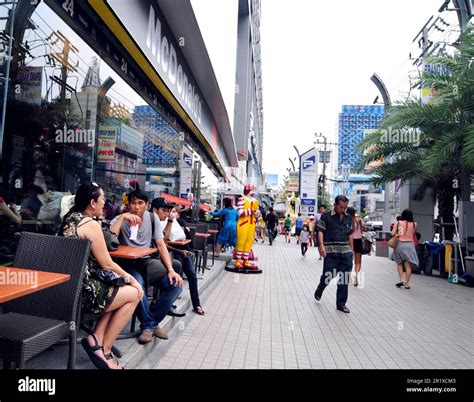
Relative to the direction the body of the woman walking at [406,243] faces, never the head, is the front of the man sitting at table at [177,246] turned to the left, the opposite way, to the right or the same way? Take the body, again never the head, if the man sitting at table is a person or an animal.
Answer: to the right

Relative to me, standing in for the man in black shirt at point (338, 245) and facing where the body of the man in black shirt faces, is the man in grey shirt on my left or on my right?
on my right

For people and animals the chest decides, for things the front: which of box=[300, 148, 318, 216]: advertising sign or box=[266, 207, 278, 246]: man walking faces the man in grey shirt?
the advertising sign

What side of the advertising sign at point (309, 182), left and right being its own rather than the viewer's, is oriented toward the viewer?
front

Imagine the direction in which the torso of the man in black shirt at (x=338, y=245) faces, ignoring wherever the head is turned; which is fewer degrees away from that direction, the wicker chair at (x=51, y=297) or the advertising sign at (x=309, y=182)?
the wicker chair

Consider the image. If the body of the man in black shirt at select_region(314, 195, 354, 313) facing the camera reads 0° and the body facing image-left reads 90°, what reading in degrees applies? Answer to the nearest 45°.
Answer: approximately 315°

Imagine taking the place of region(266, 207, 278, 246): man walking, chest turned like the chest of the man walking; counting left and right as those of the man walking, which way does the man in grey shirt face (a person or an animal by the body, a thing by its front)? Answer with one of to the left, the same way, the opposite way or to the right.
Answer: the opposite way
